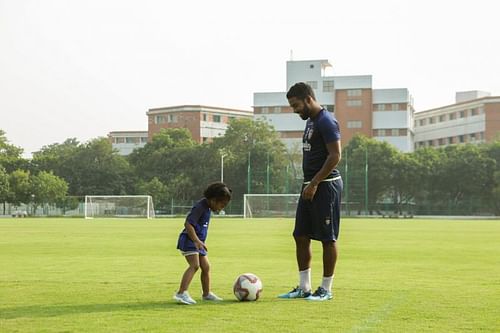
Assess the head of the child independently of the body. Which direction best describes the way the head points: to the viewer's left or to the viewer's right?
to the viewer's right

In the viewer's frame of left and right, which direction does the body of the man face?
facing to the left of the viewer

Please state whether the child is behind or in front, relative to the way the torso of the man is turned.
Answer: in front
